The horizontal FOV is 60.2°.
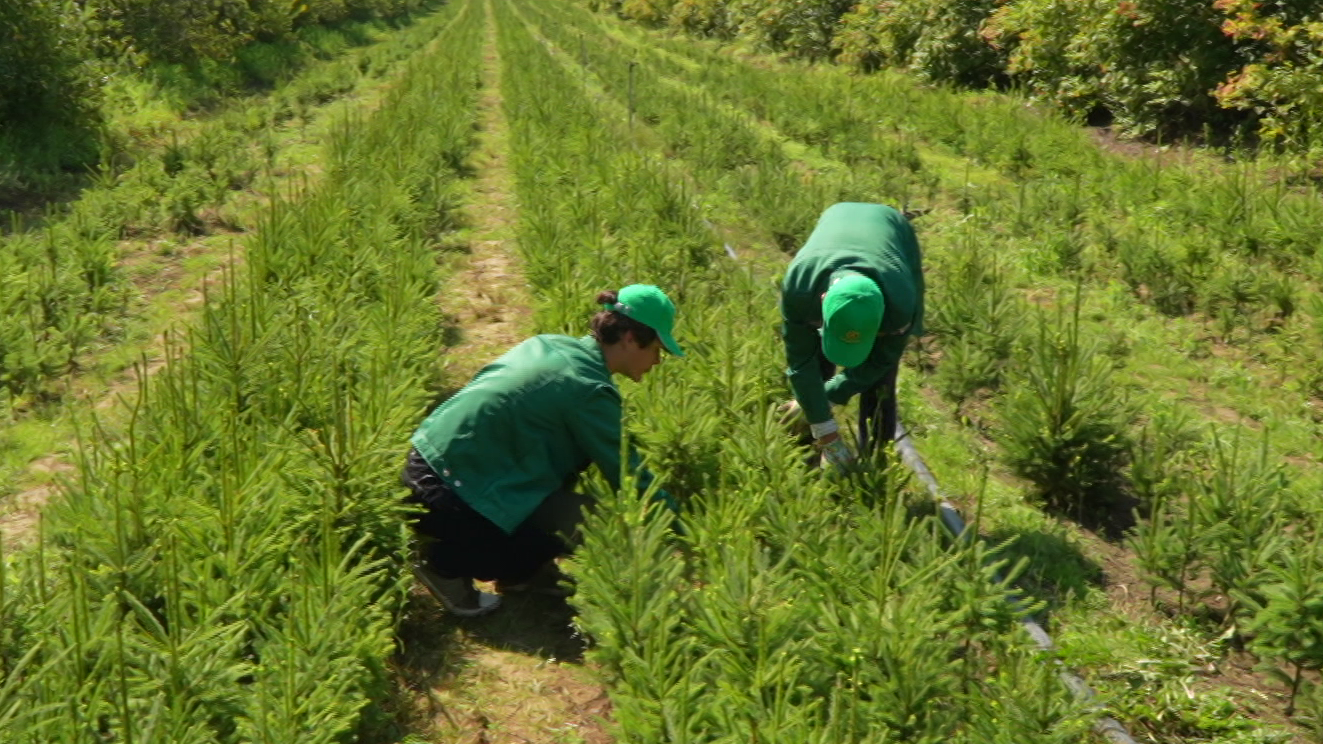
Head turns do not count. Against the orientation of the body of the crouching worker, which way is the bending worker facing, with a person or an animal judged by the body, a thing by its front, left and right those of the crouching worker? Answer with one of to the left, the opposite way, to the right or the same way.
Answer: to the right

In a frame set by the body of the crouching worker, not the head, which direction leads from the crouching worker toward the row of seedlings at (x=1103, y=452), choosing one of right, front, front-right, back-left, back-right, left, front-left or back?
front

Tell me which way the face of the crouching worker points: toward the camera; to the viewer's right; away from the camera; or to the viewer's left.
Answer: to the viewer's right

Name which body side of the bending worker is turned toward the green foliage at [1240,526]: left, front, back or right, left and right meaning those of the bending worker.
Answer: left

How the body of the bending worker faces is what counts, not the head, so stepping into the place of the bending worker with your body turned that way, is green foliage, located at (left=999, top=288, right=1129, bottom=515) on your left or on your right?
on your left

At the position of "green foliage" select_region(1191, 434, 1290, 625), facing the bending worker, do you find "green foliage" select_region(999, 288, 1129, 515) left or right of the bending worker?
right

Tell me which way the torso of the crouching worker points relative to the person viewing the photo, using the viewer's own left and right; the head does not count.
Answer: facing to the right of the viewer

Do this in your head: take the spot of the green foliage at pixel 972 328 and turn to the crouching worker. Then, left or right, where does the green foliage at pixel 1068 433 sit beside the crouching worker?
left

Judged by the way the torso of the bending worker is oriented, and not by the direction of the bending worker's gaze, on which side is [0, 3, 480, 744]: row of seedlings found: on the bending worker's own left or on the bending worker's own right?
on the bending worker's own right

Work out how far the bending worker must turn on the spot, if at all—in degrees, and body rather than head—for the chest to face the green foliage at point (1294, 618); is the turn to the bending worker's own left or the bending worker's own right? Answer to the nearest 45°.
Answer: approximately 45° to the bending worker's own left

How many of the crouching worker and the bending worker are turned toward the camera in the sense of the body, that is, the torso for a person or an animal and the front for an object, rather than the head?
1

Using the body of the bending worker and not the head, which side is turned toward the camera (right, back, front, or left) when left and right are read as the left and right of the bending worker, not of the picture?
front
